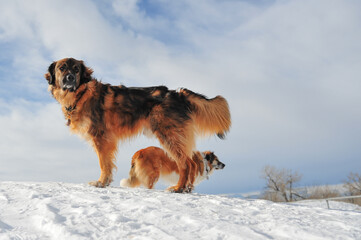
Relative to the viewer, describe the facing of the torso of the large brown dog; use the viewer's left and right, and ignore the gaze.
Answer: facing to the left of the viewer
